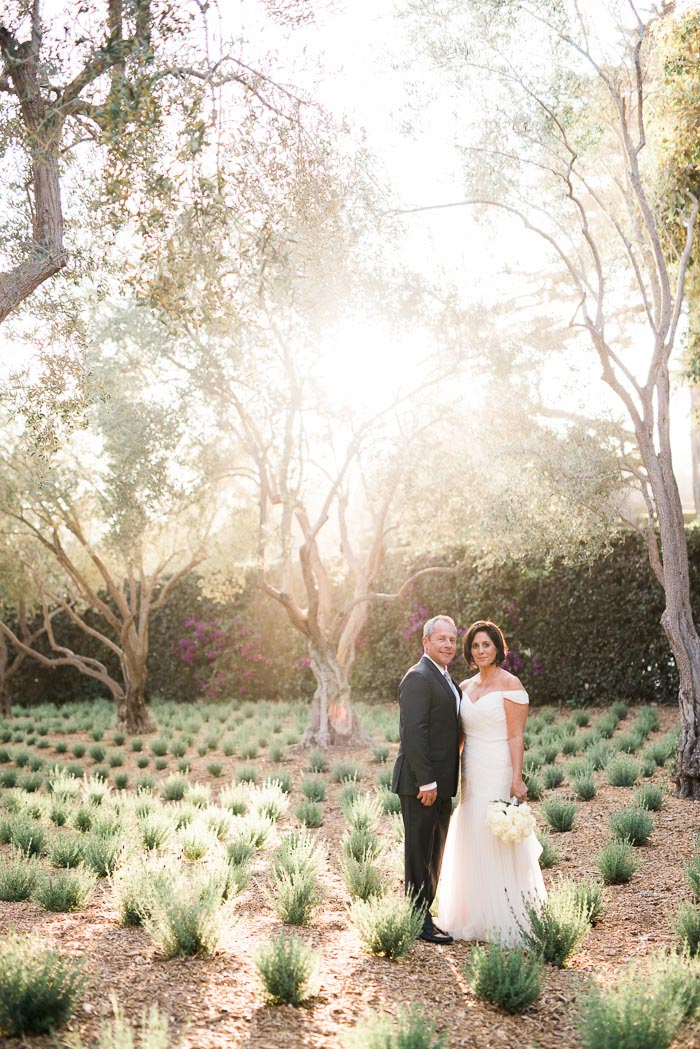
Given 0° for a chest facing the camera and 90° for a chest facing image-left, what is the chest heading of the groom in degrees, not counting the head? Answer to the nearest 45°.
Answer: approximately 315°

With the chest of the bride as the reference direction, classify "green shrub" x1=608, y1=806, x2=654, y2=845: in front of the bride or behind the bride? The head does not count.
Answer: behind

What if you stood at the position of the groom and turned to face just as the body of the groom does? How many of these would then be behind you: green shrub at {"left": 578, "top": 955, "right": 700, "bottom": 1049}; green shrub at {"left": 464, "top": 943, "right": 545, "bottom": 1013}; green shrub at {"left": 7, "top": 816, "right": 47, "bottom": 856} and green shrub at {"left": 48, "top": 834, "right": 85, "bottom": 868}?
2

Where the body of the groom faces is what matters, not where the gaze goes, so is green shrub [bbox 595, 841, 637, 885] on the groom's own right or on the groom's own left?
on the groom's own left

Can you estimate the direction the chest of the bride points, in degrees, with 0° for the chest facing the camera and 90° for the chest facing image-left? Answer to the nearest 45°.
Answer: approximately 45°

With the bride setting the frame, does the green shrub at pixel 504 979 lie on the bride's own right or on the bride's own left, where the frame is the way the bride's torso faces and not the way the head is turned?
on the bride's own left

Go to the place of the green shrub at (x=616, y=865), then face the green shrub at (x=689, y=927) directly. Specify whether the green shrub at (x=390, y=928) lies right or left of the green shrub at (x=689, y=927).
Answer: right
